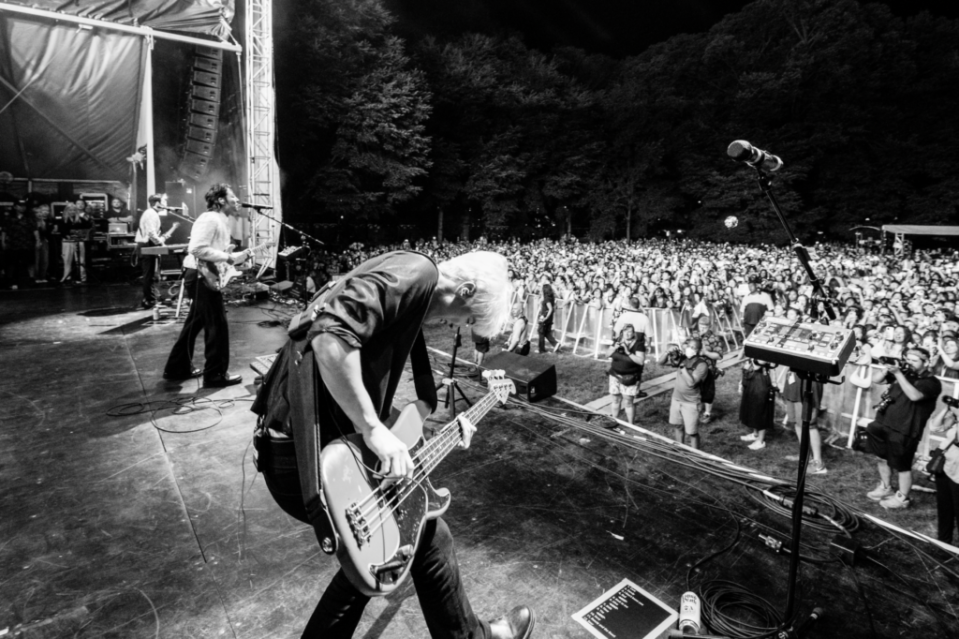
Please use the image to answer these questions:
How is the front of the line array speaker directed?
to the viewer's right

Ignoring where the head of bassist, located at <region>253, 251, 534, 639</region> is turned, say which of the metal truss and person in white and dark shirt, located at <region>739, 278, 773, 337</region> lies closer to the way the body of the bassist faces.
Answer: the person in white and dark shirt

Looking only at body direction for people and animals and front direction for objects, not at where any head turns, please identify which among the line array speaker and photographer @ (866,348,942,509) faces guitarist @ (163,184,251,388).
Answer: the photographer

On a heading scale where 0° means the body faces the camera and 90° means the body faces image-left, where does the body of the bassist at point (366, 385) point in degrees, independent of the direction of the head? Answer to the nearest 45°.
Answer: approximately 270°

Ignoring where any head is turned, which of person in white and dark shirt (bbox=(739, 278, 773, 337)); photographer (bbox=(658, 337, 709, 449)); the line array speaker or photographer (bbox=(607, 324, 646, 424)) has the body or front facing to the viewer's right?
the line array speaker

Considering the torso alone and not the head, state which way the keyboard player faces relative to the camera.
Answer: to the viewer's right

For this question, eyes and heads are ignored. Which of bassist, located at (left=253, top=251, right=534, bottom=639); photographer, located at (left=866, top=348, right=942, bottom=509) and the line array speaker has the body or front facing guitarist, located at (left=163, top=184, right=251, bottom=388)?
the photographer

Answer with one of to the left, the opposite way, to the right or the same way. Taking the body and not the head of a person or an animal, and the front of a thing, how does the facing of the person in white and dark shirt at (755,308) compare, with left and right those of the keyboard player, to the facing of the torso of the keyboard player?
the opposite way

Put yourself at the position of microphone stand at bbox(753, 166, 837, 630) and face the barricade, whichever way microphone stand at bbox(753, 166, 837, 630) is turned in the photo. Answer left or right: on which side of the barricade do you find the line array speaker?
left

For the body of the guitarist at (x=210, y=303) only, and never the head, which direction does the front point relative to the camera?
to the viewer's right

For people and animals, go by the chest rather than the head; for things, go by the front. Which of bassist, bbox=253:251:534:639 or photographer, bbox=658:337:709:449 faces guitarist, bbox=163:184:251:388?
the photographer

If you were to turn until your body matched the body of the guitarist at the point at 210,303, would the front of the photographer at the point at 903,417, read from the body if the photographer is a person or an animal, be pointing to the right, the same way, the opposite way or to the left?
the opposite way
